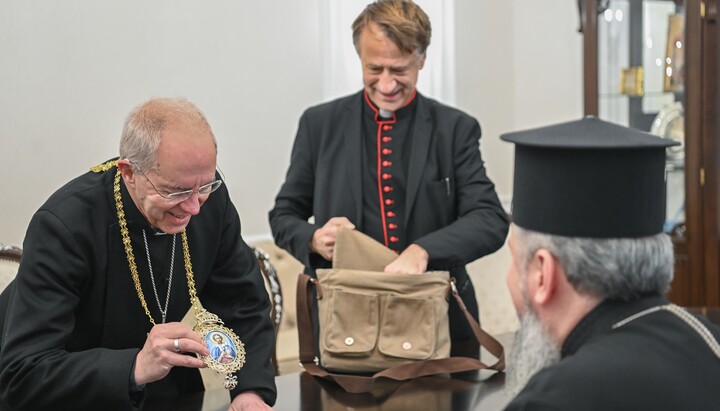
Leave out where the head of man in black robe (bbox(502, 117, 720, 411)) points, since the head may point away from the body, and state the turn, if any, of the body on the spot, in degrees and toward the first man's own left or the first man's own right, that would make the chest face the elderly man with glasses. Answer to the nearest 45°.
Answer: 0° — they already face them

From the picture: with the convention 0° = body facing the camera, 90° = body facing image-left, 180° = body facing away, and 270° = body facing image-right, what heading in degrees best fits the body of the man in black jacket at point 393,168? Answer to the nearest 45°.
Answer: approximately 0°

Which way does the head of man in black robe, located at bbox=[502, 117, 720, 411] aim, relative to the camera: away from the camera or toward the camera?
away from the camera

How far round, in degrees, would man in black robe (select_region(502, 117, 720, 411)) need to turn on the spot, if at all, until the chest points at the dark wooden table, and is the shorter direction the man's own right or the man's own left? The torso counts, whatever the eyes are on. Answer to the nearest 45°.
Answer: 0° — they already face it

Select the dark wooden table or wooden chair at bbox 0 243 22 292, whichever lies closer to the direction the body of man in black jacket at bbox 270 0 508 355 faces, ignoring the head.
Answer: the dark wooden table

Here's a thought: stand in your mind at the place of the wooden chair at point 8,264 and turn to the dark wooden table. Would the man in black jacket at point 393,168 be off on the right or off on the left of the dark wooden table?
left

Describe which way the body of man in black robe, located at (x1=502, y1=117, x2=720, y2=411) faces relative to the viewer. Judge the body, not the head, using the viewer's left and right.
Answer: facing away from the viewer and to the left of the viewer

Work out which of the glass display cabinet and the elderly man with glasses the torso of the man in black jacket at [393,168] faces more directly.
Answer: the elderly man with glasses

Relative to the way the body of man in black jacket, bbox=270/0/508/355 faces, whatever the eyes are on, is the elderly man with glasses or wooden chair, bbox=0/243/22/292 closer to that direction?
the elderly man with glasses
